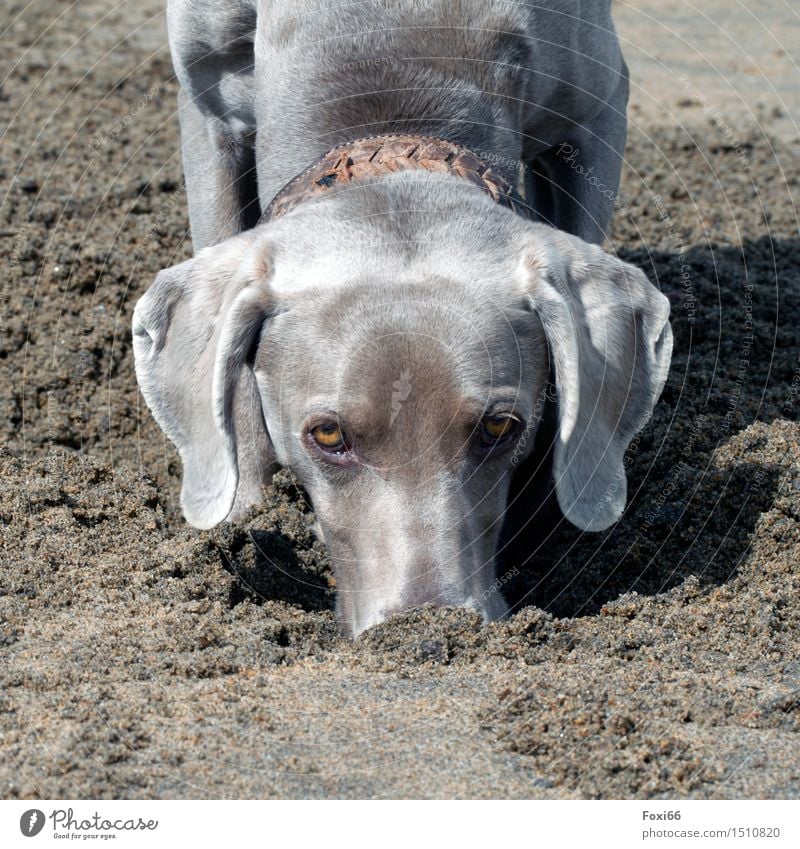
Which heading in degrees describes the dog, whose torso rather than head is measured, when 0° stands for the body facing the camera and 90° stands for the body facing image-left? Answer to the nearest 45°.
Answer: approximately 0°
